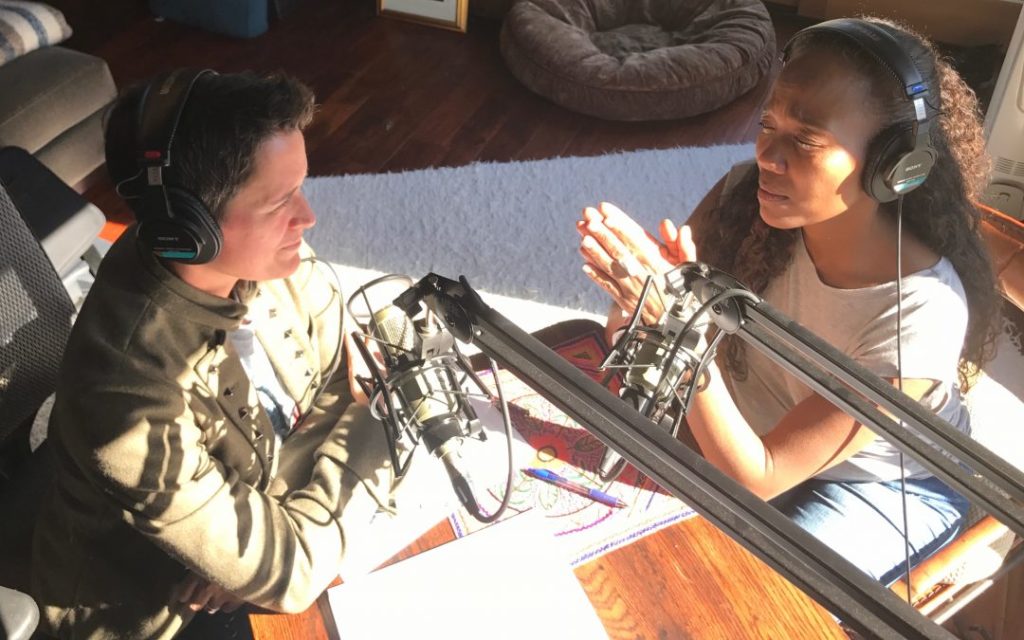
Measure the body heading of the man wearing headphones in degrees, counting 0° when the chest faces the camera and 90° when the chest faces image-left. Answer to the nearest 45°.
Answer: approximately 315°

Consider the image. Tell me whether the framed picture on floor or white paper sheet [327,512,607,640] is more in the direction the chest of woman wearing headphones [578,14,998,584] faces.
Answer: the white paper sheet

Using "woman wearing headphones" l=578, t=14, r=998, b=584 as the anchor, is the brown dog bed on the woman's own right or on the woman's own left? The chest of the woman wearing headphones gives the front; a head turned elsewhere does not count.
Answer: on the woman's own right

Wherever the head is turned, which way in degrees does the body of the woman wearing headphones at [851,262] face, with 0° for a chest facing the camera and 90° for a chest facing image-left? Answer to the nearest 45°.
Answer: approximately 45°

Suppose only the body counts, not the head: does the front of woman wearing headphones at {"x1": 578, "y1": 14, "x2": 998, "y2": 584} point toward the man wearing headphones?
yes

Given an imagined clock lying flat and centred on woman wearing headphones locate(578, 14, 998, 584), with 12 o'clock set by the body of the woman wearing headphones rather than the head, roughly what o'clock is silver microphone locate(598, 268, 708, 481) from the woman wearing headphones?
The silver microphone is roughly at 11 o'clock from the woman wearing headphones.
